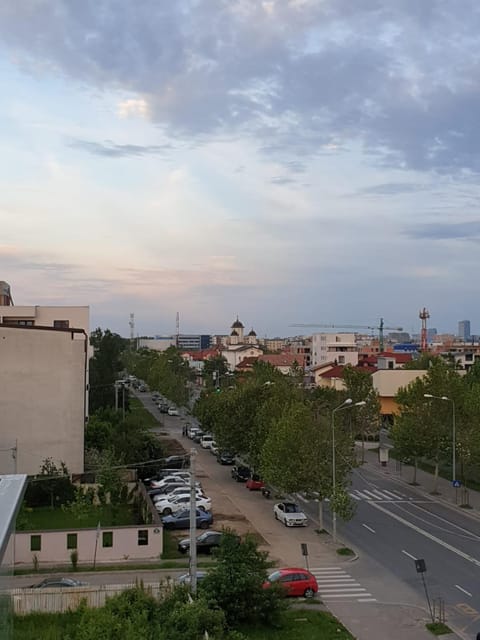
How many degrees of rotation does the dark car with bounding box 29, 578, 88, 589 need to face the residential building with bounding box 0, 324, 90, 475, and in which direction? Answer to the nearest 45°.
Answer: approximately 90° to its right

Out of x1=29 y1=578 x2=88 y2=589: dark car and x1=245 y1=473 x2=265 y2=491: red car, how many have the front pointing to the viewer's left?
1

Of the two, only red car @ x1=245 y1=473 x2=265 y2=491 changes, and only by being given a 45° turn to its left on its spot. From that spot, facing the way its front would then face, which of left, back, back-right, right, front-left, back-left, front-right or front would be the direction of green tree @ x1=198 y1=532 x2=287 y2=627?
right

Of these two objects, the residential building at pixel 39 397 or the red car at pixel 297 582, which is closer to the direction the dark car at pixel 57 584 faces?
the residential building

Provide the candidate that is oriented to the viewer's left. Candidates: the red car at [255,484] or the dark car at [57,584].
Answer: the dark car at [57,584]

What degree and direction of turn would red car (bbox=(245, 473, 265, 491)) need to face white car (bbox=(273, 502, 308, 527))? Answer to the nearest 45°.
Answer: approximately 45° to its right

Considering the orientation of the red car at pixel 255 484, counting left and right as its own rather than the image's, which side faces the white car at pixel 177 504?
right

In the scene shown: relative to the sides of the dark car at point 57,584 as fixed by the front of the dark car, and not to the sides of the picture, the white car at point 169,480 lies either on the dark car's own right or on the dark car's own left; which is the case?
on the dark car's own right
